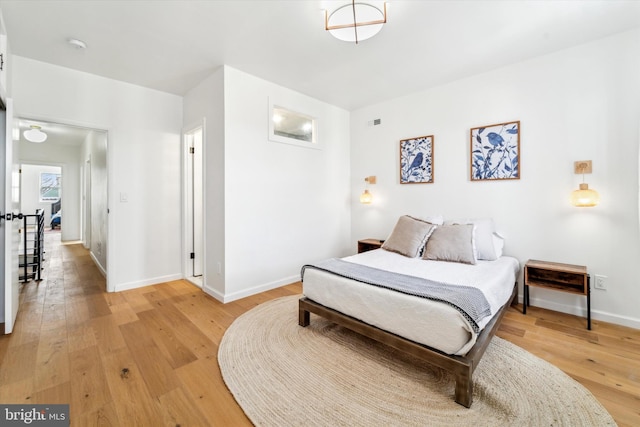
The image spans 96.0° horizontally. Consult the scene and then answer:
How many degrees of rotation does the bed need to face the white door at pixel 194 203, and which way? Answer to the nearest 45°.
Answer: approximately 45° to its right

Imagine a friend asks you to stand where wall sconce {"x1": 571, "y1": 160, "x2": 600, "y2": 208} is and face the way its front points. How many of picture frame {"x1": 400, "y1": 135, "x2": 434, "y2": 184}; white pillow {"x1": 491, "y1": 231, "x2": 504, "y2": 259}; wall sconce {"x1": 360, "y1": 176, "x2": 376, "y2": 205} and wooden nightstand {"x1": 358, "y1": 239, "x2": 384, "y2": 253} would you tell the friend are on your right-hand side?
4

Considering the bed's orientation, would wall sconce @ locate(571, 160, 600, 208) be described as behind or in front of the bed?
behind

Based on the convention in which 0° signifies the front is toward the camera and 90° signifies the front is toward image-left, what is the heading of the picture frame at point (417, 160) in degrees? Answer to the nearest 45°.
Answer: approximately 45°

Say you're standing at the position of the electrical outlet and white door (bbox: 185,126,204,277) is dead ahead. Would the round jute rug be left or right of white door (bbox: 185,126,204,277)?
left
